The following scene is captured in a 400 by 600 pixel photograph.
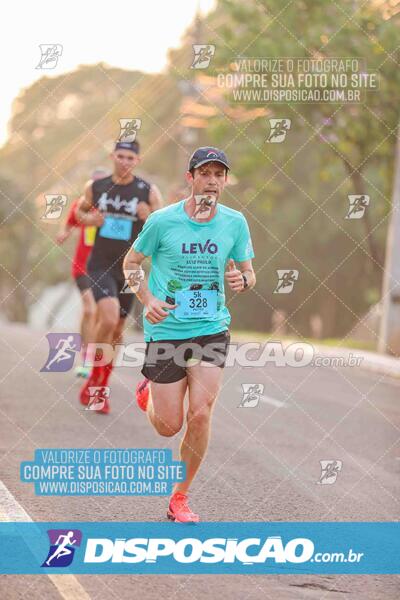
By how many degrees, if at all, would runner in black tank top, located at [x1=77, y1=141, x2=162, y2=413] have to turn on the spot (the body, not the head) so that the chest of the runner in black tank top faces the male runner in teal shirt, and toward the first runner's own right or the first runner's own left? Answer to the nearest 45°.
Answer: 0° — they already face them

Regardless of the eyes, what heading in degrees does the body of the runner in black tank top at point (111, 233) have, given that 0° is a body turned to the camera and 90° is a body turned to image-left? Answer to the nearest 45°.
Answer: approximately 0°
